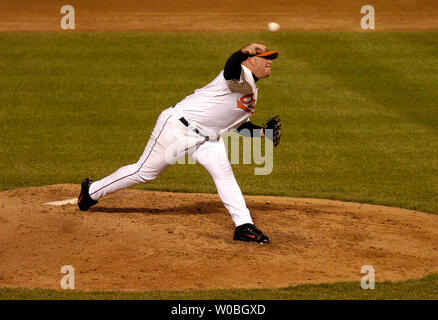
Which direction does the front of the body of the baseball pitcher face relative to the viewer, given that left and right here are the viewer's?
facing the viewer and to the right of the viewer
